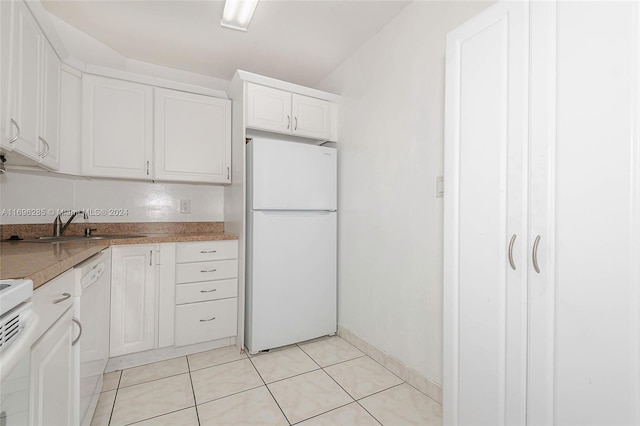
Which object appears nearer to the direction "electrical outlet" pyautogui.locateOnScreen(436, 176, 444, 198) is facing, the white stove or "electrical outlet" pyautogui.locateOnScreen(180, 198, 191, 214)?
the white stove

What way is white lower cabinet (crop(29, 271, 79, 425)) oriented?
to the viewer's right

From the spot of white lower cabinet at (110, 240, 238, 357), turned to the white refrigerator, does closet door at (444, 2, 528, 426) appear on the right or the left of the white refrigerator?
right

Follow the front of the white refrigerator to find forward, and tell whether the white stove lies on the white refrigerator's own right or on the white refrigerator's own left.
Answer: on the white refrigerator's own right

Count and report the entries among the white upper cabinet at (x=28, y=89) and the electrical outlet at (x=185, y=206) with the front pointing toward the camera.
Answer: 1

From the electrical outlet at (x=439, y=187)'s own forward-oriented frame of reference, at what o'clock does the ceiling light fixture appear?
The ceiling light fixture is roughly at 1 o'clock from the electrical outlet.

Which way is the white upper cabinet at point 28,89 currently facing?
to the viewer's right

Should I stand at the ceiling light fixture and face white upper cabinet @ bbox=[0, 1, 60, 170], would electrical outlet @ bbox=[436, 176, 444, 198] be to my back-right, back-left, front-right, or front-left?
back-left

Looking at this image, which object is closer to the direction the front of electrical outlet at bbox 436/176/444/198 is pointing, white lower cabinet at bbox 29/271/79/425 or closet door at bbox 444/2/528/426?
the white lower cabinet
